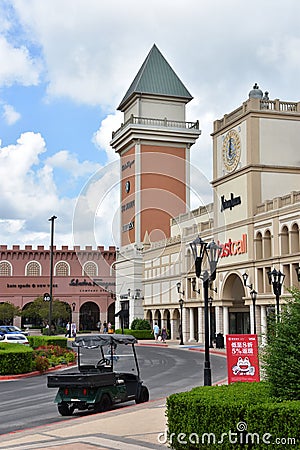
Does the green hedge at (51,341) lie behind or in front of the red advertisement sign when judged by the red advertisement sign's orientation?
behind

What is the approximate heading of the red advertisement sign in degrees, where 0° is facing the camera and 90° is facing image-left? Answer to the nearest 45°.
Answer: approximately 0°

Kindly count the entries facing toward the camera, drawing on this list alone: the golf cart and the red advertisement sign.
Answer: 1

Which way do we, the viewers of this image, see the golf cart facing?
facing away from the viewer and to the right of the viewer

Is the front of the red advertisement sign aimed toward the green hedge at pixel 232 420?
yes

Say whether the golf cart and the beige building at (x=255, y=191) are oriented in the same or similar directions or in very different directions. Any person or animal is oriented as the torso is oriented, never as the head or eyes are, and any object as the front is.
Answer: very different directions

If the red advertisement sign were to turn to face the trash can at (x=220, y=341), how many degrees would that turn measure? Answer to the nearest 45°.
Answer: approximately 180°

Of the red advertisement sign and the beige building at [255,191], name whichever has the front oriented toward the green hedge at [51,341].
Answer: the beige building

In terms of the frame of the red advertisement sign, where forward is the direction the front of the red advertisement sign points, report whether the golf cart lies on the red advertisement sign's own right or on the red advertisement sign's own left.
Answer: on the red advertisement sign's own right
